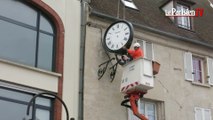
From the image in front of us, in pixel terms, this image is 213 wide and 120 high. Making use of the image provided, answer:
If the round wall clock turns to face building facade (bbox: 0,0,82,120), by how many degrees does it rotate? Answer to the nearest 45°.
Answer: approximately 45° to its right

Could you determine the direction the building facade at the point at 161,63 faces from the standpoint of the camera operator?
facing the viewer and to the right of the viewer

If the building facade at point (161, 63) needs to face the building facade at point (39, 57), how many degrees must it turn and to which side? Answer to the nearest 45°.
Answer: approximately 90° to its right

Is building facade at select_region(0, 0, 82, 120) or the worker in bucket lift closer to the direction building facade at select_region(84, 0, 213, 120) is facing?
the worker in bucket lift

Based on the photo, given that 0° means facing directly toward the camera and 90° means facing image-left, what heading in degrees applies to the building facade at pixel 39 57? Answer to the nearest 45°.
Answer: approximately 315°

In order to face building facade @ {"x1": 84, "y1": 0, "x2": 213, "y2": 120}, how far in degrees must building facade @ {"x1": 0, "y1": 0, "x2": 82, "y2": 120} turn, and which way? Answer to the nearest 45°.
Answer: approximately 90° to its left

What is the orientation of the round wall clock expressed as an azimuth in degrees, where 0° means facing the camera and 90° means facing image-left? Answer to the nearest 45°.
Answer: approximately 45°

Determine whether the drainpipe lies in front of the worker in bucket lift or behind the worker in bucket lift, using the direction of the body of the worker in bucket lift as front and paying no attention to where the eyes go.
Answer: in front

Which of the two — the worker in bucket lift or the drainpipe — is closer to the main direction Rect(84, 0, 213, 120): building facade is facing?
the worker in bucket lift

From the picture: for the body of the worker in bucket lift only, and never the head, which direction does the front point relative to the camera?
to the viewer's left

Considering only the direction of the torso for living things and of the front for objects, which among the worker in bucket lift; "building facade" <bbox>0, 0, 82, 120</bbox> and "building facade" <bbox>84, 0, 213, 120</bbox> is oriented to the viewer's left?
the worker in bucket lift

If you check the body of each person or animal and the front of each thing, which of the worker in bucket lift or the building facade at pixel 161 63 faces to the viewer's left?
the worker in bucket lift
